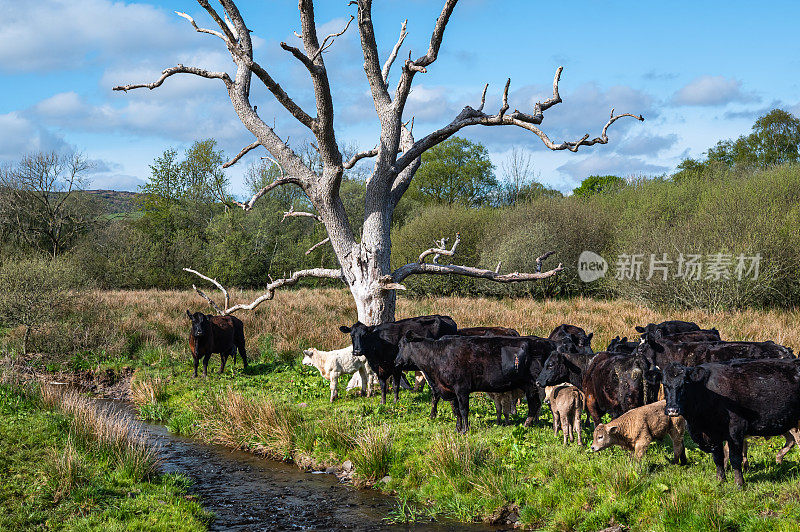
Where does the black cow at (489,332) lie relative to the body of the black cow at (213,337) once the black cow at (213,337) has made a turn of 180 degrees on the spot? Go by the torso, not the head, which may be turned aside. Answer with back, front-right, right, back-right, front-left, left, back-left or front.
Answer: right

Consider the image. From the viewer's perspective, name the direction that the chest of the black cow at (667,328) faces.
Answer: to the viewer's left

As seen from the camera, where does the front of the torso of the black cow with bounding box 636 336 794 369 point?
to the viewer's left

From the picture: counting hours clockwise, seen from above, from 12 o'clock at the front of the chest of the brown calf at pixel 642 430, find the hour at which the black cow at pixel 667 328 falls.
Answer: The black cow is roughly at 3 o'clock from the brown calf.

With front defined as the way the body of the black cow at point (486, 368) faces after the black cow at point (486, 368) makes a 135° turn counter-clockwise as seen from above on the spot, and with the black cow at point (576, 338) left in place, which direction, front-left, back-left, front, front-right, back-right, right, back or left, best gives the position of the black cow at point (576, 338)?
left

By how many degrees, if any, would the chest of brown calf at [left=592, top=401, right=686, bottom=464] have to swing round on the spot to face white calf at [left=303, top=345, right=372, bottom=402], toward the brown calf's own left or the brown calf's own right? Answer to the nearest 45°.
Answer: approximately 45° to the brown calf's own right

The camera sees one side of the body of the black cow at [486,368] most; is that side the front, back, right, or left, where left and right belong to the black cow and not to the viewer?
left

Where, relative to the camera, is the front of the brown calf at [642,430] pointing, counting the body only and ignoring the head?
to the viewer's left

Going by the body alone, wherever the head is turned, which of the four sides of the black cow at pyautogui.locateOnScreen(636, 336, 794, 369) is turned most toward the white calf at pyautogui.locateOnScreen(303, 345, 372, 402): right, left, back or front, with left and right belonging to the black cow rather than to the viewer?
front

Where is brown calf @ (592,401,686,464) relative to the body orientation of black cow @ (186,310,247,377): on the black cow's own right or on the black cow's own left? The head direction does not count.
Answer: on the black cow's own left
